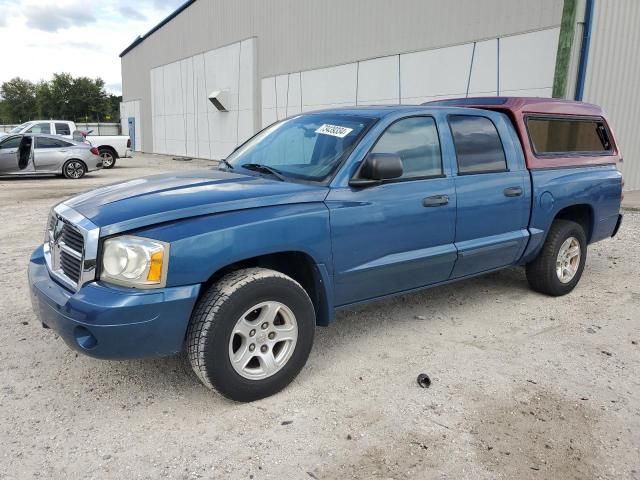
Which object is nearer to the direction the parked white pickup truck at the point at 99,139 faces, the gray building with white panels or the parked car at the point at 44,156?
the parked car

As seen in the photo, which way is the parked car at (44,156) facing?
to the viewer's left

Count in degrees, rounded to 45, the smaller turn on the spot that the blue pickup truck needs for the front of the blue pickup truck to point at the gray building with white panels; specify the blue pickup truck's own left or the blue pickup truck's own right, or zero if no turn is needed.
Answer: approximately 135° to the blue pickup truck's own right

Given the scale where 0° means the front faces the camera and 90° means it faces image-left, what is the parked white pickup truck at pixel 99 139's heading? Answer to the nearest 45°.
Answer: approximately 90°

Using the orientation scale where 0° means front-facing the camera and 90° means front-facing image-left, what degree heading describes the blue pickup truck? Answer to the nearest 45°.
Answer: approximately 45°

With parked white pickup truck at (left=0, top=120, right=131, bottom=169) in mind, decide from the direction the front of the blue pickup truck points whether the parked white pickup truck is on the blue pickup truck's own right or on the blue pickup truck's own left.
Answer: on the blue pickup truck's own right

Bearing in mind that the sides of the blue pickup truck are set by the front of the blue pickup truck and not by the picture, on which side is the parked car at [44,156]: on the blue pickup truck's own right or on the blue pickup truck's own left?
on the blue pickup truck's own right
